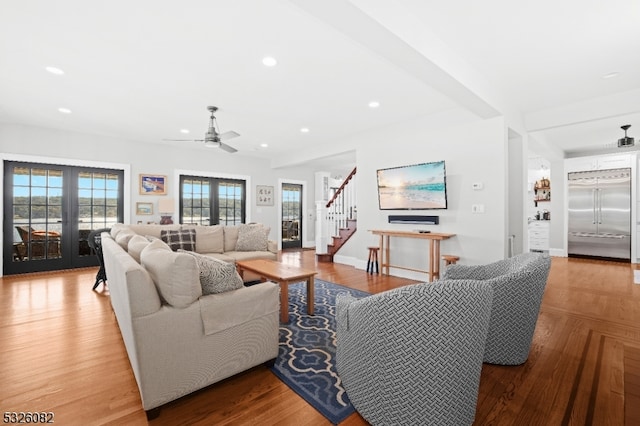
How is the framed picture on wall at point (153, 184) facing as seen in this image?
toward the camera

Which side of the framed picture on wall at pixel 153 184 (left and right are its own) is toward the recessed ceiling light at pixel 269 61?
front

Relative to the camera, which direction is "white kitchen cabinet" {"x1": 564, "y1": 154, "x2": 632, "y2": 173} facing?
toward the camera

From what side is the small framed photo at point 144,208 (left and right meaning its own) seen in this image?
front

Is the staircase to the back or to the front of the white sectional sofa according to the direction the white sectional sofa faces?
to the front

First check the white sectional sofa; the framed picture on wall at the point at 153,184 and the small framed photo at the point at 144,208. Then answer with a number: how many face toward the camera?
2

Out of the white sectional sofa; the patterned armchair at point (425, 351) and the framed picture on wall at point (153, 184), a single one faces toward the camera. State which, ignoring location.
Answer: the framed picture on wall

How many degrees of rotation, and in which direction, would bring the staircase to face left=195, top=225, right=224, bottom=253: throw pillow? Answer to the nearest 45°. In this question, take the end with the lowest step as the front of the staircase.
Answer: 0° — it already faces it

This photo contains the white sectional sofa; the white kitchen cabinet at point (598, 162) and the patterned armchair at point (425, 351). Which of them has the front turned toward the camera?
the white kitchen cabinet

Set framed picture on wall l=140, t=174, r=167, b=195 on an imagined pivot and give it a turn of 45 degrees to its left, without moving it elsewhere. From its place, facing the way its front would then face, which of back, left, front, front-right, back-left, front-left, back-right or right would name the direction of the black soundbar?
front

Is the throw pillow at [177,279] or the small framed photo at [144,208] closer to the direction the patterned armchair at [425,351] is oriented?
the small framed photo

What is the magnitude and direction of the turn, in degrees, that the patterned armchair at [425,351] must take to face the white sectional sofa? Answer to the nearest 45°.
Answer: approximately 45° to its left

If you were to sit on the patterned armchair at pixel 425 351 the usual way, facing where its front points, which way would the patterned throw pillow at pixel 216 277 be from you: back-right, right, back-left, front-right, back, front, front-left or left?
front-left

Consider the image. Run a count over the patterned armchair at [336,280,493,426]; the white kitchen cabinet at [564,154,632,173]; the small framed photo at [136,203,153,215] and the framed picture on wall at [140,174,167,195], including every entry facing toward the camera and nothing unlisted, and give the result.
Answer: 3

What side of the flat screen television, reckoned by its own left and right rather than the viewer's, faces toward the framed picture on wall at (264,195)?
right
